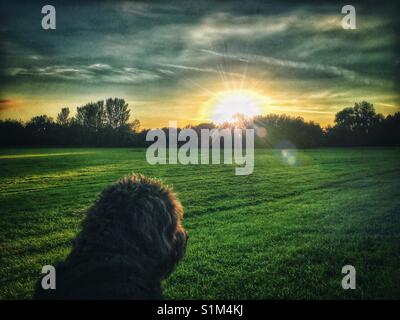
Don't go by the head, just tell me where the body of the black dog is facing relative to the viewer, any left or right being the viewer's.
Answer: facing away from the viewer and to the right of the viewer

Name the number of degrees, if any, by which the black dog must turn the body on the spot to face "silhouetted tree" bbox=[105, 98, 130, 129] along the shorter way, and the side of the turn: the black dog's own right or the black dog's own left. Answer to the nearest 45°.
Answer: approximately 45° to the black dog's own left

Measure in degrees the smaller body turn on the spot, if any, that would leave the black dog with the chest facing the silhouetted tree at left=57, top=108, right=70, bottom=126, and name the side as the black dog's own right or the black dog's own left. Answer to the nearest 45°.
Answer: approximately 45° to the black dog's own left
